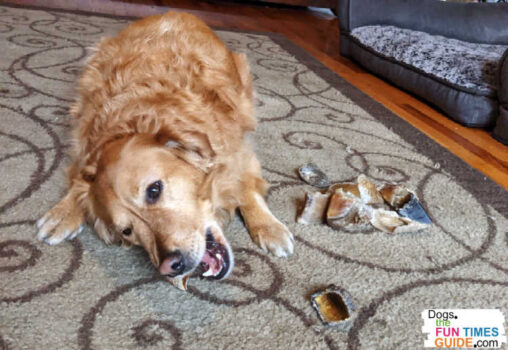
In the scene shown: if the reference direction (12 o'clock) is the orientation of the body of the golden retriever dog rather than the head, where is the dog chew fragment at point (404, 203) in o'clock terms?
The dog chew fragment is roughly at 9 o'clock from the golden retriever dog.

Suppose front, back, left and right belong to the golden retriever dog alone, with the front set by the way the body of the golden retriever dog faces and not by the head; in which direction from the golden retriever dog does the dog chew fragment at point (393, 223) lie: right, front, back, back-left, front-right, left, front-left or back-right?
left

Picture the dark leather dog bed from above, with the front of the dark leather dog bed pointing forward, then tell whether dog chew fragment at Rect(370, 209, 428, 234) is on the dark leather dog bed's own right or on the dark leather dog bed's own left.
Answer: on the dark leather dog bed's own left

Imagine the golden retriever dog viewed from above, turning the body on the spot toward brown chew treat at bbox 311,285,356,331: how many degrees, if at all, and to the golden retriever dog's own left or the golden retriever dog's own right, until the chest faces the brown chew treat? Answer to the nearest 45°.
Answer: approximately 45° to the golden retriever dog's own left

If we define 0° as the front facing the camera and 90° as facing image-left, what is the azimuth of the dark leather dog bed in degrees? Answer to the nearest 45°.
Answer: approximately 45°

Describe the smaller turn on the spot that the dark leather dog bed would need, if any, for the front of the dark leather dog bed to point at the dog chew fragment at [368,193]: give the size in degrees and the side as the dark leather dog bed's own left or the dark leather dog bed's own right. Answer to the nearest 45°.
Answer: approximately 45° to the dark leather dog bed's own left

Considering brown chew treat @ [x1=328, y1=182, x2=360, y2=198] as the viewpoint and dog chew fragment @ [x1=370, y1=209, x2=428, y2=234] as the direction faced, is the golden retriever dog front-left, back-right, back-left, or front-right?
back-right

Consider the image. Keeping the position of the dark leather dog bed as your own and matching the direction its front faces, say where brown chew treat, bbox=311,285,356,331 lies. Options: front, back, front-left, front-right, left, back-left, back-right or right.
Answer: front-left
